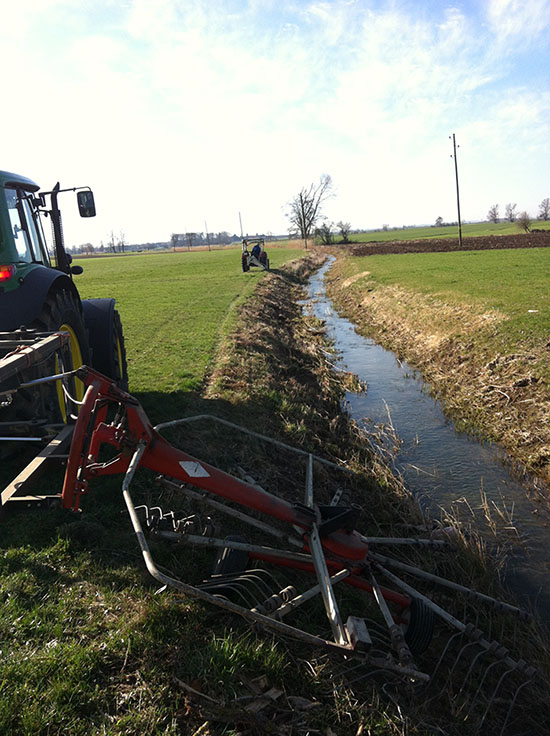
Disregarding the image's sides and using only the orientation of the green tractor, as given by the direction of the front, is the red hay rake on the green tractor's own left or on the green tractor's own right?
on the green tractor's own right

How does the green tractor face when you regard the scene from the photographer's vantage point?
facing away from the viewer and to the right of the viewer

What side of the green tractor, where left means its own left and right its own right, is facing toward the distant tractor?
front

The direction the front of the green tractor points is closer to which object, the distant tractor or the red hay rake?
the distant tractor
